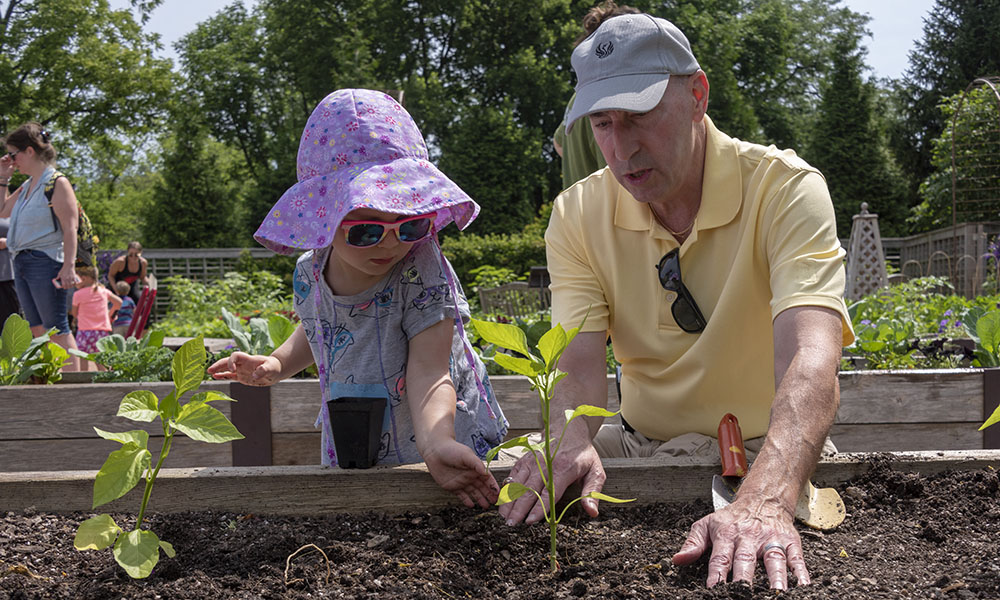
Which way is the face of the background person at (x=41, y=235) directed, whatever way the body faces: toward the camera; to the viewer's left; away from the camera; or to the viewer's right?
to the viewer's left

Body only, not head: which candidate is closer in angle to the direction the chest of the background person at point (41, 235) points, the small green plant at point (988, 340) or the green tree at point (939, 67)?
the small green plant

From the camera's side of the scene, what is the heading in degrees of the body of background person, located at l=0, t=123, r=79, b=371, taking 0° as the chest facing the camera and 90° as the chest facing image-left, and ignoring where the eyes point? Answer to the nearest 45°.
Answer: approximately 45°

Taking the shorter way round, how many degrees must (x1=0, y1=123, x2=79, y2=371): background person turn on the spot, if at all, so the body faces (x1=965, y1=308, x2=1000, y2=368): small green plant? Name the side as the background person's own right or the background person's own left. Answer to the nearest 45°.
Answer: approximately 90° to the background person's own left

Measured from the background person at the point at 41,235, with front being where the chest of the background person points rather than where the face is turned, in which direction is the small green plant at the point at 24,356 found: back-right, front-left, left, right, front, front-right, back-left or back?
front-left

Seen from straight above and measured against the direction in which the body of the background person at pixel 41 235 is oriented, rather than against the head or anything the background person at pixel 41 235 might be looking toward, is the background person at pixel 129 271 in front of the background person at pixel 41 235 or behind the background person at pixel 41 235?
behind

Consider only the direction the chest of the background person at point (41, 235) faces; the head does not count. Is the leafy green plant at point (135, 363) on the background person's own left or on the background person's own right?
on the background person's own left

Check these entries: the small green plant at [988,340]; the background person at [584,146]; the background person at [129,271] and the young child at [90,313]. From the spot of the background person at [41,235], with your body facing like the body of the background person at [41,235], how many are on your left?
2

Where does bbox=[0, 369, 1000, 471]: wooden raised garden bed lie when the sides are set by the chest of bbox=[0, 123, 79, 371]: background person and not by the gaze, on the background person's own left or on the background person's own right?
on the background person's own left

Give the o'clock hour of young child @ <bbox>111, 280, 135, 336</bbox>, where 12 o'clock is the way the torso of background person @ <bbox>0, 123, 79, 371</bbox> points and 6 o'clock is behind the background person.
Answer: The young child is roughly at 5 o'clock from the background person.
